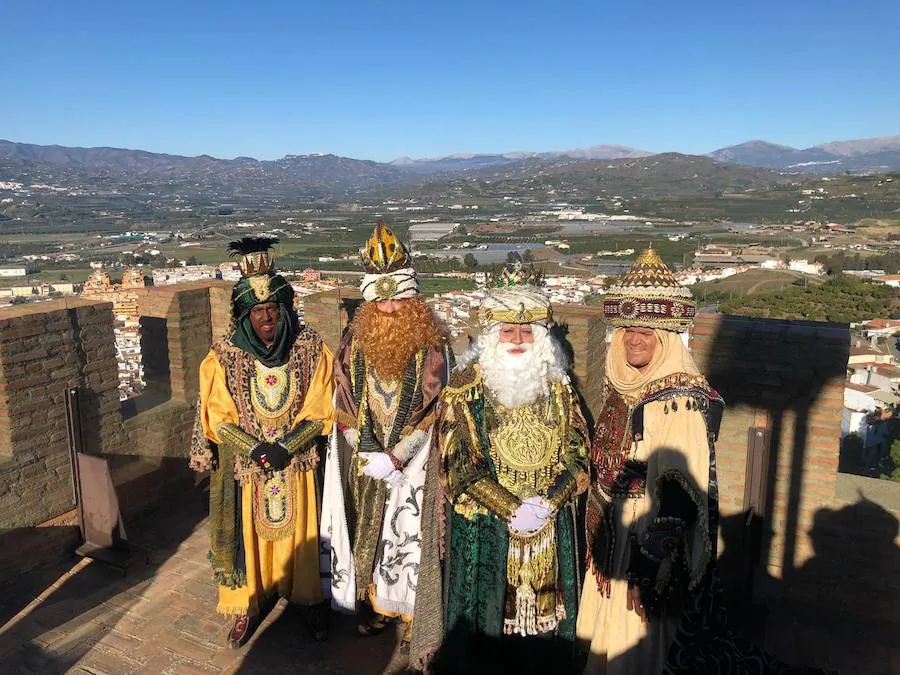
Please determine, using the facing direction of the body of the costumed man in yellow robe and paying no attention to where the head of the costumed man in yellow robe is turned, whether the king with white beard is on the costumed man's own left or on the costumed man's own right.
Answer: on the costumed man's own left

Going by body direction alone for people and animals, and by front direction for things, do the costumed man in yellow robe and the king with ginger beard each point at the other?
no

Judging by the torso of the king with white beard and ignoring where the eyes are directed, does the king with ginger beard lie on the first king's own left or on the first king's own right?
on the first king's own right

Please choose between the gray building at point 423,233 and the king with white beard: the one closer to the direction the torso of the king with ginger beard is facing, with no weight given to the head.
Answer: the king with white beard

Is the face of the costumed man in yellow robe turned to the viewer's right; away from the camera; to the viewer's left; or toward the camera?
toward the camera

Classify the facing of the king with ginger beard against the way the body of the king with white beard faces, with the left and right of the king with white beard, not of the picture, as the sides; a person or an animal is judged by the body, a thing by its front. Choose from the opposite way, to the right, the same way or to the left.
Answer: the same way

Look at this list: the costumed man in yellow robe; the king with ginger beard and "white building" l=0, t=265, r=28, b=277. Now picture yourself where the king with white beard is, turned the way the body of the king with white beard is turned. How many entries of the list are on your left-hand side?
0

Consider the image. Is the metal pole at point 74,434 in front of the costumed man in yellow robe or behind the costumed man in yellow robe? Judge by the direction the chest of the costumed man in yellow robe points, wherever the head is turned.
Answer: behind

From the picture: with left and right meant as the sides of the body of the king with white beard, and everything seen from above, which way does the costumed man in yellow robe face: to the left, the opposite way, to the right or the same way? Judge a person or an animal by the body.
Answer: the same way

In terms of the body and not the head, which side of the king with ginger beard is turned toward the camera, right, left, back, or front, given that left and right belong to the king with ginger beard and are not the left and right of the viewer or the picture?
front

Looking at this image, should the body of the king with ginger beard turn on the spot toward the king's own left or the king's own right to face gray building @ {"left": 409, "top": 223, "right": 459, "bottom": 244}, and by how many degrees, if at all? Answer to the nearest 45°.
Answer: approximately 180°

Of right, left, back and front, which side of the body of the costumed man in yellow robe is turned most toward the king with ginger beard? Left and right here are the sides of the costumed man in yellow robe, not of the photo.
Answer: left

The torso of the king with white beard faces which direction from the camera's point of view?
toward the camera

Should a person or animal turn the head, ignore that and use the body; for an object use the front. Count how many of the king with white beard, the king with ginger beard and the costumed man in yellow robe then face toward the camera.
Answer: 3
